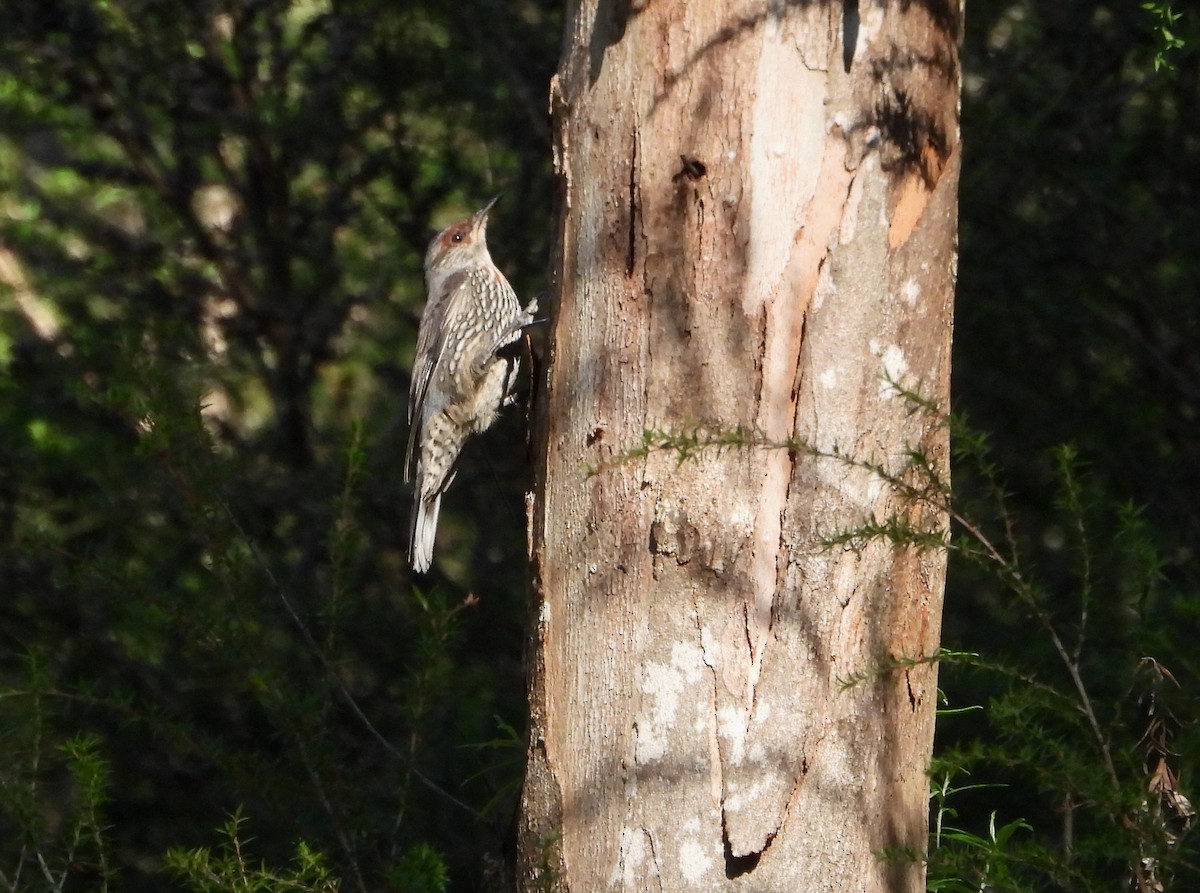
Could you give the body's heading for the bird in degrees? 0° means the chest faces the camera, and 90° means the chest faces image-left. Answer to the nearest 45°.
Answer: approximately 270°
